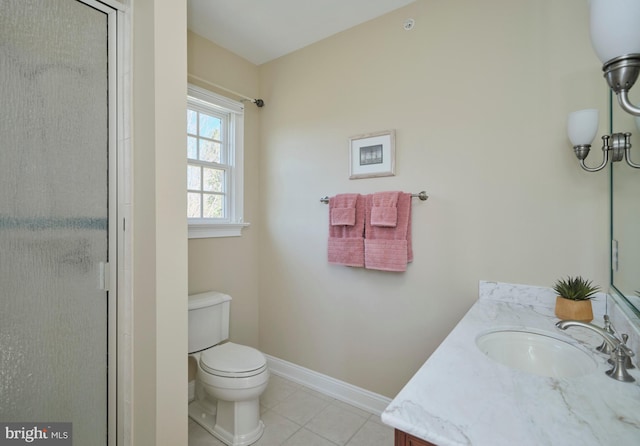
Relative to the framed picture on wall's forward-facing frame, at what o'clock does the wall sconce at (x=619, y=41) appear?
The wall sconce is roughly at 10 o'clock from the framed picture on wall.

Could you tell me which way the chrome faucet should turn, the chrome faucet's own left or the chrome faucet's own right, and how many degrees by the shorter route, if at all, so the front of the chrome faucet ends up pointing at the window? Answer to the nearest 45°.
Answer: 0° — it already faces it

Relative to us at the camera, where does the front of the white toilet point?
facing the viewer and to the right of the viewer

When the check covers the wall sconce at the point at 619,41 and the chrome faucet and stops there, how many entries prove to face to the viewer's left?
2

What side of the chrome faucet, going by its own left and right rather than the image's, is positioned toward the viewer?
left

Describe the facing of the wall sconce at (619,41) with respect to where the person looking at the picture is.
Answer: facing to the left of the viewer

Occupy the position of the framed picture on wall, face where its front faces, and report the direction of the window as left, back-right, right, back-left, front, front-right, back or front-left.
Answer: front-right

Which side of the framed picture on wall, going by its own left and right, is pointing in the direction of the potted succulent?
left

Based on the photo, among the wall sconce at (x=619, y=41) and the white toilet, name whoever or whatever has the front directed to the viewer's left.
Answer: the wall sconce

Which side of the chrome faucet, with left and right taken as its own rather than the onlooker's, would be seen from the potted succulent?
right

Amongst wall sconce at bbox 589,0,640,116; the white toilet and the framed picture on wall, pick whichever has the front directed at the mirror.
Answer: the white toilet

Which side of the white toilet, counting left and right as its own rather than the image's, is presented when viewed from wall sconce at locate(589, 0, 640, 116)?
front

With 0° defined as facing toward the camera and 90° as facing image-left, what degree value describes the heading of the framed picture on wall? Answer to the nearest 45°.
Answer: approximately 45°
